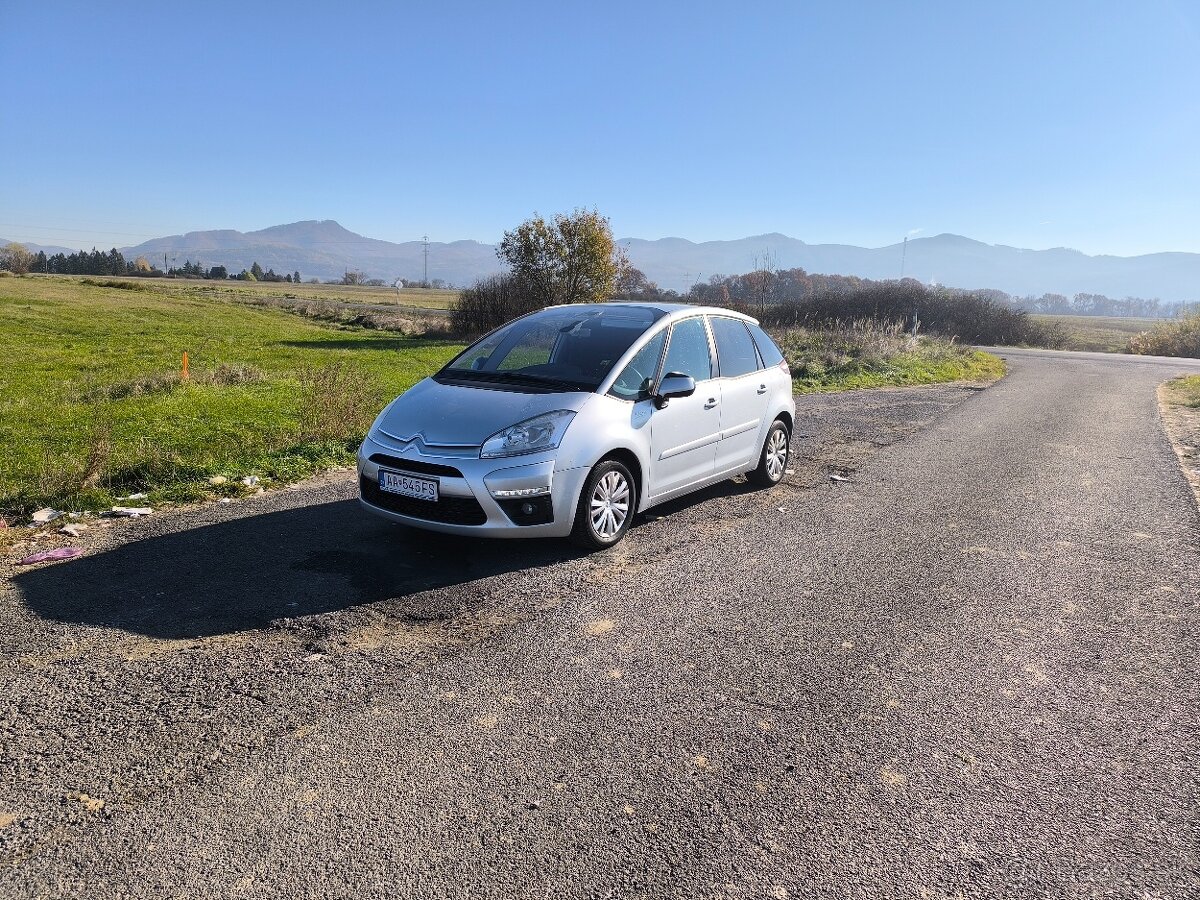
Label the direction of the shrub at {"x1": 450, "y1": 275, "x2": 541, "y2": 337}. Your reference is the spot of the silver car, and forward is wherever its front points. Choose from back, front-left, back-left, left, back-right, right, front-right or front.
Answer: back-right

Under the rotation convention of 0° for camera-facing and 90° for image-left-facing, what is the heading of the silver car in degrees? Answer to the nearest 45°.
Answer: approximately 45°

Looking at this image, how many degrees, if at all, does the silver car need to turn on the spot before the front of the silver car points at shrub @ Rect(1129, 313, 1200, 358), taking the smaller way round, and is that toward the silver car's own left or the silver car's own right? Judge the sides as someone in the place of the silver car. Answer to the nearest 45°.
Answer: approximately 180°
